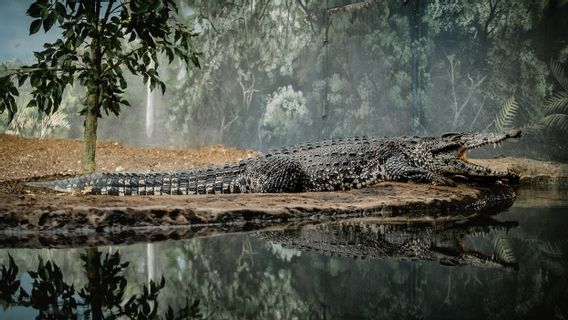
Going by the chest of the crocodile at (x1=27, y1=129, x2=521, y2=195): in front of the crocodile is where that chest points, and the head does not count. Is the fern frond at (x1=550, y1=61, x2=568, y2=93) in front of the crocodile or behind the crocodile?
in front

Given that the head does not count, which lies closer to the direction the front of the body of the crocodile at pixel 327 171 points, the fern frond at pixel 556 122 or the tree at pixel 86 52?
the fern frond

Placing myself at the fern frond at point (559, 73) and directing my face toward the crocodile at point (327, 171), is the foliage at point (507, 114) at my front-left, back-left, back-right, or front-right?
front-right

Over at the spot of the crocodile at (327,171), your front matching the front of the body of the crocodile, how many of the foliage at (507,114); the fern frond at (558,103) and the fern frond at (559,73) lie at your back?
0

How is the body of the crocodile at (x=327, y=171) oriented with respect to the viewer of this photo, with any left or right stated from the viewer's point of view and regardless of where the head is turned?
facing to the right of the viewer

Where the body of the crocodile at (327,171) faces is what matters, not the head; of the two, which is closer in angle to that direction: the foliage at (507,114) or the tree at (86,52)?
the foliage

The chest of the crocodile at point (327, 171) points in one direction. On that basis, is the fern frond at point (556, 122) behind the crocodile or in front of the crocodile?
in front

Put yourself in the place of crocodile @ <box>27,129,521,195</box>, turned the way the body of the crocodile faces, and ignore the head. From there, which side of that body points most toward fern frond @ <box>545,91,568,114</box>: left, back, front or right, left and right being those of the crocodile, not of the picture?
front

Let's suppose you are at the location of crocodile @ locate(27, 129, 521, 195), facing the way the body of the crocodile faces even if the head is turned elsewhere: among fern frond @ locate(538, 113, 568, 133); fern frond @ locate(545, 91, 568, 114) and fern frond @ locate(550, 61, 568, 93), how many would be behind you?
0

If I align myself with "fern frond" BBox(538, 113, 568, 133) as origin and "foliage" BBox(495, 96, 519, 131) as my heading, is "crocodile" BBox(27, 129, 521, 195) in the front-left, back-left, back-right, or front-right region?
front-left

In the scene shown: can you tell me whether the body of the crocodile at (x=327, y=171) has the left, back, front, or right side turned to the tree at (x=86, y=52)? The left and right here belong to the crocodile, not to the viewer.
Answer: back

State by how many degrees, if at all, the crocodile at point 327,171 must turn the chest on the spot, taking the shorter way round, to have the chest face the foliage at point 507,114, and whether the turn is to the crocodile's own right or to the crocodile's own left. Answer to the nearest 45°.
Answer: approximately 45° to the crocodile's own left

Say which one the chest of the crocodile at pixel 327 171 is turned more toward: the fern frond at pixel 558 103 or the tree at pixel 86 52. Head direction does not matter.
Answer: the fern frond

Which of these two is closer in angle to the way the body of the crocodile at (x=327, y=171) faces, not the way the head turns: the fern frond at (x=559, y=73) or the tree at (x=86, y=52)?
the fern frond
